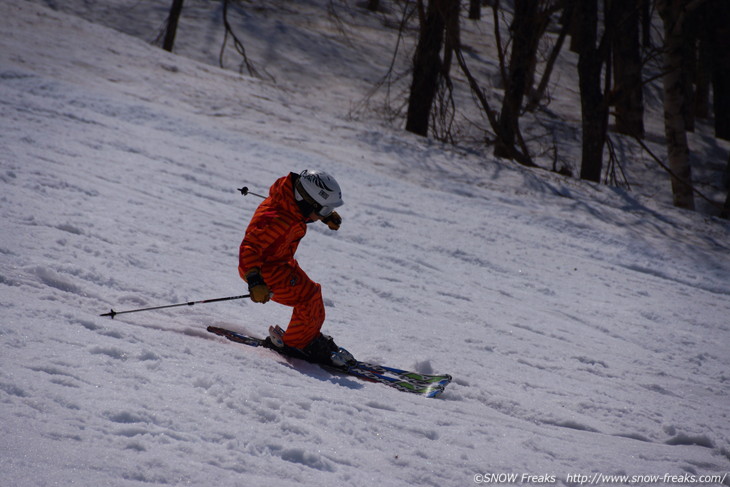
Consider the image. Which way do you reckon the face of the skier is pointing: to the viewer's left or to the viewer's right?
to the viewer's right

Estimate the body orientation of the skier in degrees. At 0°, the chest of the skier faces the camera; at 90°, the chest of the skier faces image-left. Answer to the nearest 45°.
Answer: approximately 270°

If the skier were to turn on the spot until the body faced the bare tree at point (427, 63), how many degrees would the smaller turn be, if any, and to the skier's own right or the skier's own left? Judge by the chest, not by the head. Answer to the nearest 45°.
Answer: approximately 90° to the skier's own left

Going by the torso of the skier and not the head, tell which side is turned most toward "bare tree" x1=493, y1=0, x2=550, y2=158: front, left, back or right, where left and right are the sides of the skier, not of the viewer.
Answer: left
